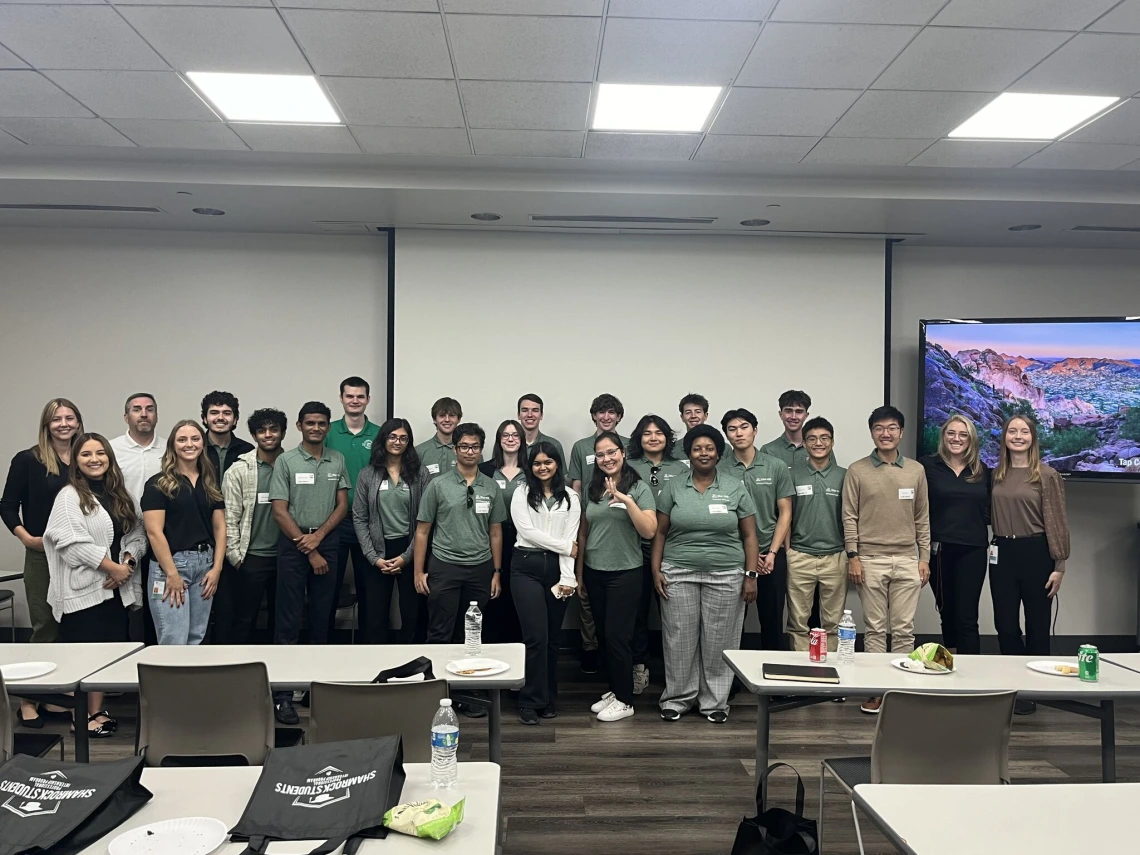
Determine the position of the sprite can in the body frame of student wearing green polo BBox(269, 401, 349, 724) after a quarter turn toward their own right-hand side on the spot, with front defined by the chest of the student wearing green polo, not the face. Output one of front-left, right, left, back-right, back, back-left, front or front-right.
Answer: back-left

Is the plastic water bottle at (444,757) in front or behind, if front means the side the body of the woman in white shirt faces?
in front

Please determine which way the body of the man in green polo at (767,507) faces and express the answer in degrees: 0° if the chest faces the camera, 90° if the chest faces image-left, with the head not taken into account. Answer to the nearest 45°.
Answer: approximately 45°

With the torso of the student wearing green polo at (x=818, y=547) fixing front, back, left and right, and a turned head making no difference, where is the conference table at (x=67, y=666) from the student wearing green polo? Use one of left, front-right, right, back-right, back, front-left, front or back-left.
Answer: front-right

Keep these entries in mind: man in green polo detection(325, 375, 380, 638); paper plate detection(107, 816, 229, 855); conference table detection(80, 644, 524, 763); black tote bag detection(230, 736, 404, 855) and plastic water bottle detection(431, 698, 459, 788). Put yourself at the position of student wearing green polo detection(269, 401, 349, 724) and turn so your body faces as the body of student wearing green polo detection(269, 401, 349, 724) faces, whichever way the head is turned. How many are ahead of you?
4
